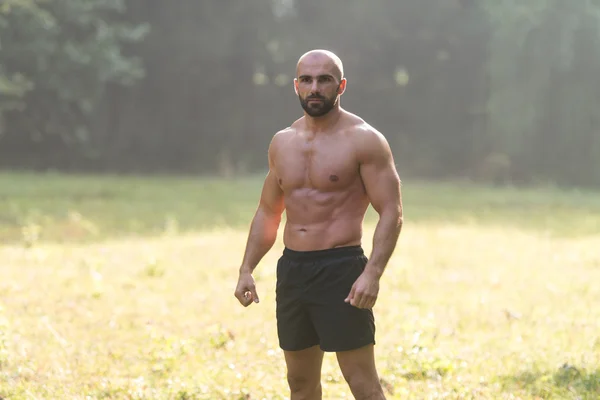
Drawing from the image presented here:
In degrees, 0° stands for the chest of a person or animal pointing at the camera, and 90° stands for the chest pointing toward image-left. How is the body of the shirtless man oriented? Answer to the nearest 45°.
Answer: approximately 45°
